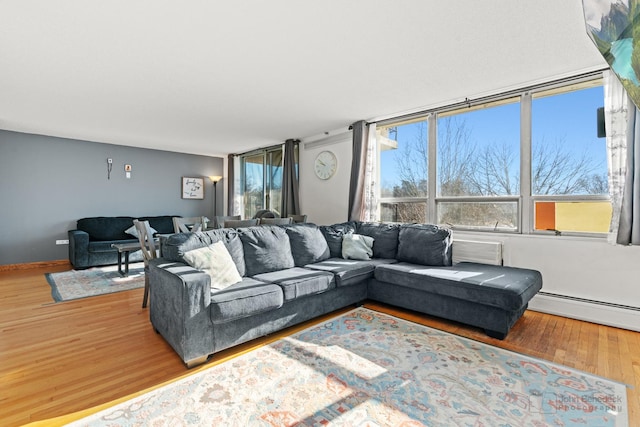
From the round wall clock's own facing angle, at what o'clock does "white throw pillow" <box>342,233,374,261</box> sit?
The white throw pillow is roughly at 10 o'clock from the round wall clock.

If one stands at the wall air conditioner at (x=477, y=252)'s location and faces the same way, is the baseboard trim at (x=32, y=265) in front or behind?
in front

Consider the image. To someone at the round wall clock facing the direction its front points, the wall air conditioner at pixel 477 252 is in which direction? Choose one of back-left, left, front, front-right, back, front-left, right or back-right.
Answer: left

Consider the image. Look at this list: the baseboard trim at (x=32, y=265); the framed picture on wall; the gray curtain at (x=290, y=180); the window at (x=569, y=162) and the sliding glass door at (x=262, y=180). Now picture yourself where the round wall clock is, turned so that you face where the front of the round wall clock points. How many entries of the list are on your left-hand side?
1

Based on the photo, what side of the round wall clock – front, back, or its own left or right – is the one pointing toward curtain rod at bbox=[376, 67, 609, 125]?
left

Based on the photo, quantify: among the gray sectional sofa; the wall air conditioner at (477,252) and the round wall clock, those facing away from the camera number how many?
0

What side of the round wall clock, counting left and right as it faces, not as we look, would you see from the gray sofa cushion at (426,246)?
left

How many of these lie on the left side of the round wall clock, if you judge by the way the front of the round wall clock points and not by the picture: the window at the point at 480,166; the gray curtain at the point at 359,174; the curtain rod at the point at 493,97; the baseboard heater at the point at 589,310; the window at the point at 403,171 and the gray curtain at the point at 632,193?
6

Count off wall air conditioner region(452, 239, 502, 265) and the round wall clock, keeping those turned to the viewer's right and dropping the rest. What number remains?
0

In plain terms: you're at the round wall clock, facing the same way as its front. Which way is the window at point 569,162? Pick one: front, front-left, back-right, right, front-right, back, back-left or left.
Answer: left

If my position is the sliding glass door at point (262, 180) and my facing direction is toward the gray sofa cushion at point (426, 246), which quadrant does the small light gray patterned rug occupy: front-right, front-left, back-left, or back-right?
front-right

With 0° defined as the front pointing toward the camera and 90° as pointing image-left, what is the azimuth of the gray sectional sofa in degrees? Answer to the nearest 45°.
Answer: approximately 315°

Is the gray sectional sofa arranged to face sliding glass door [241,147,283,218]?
no

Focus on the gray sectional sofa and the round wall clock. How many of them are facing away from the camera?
0

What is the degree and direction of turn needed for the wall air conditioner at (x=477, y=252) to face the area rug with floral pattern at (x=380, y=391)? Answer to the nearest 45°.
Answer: approximately 45° to its left

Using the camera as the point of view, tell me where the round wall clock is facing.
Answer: facing the viewer and to the left of the viewer

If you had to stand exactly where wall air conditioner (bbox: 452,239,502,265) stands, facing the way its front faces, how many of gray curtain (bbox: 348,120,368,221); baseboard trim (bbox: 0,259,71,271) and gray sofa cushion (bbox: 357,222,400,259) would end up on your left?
0

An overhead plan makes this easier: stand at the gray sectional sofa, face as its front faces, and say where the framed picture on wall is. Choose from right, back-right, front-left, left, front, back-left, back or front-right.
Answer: back

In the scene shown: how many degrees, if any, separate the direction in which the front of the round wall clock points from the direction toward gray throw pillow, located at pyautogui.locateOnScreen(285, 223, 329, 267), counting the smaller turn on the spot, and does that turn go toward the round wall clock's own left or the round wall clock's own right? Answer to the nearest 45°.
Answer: approximately 45° to the round wall clock's own left

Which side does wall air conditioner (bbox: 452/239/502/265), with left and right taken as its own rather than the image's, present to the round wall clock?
right

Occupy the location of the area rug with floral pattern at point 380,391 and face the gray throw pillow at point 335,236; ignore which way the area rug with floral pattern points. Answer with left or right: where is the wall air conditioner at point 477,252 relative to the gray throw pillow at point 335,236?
right

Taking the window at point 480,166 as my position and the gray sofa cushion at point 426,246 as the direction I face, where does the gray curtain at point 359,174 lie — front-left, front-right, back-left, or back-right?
front-right
